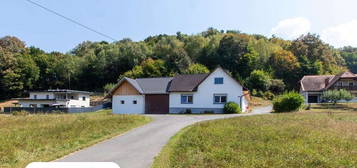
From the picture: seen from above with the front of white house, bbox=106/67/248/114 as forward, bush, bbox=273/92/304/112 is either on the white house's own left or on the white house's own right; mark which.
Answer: on the white house's own left

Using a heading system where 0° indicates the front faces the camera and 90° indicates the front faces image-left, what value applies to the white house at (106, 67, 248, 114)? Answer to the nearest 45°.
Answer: approximately 0°

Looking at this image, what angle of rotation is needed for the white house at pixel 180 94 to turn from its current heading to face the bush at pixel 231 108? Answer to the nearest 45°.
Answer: approximately 45° to its left
